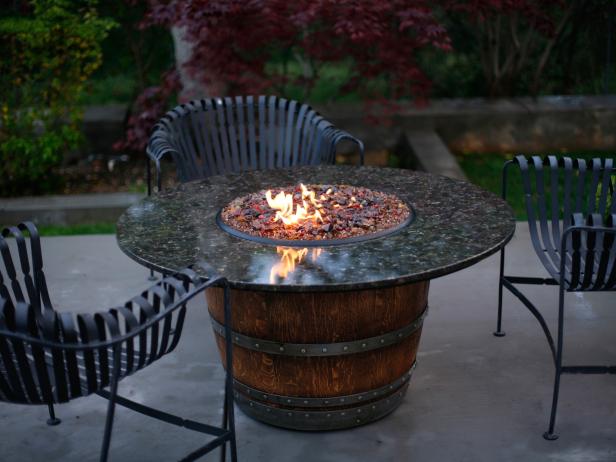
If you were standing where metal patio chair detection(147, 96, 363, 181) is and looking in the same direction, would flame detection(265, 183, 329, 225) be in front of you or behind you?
in front

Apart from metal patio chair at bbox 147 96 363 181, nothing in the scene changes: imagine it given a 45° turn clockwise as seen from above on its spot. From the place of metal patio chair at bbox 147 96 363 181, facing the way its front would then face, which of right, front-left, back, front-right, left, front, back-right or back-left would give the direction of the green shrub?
right

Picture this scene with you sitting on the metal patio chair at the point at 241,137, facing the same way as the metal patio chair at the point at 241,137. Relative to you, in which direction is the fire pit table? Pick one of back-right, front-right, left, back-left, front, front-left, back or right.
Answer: front

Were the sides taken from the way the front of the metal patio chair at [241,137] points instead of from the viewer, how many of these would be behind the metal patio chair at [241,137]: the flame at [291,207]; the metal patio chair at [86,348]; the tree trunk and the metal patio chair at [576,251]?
1

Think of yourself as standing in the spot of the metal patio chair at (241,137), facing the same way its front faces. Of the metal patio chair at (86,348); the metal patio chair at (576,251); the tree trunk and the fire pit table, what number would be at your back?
1

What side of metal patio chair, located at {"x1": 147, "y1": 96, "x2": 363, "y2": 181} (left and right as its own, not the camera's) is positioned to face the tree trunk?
back

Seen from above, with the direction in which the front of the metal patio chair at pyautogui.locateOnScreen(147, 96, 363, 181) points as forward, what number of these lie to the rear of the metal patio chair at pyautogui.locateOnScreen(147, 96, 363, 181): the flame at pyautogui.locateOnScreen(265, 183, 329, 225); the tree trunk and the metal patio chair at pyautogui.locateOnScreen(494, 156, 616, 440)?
1

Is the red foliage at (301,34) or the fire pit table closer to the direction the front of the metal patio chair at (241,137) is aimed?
the fire pit table

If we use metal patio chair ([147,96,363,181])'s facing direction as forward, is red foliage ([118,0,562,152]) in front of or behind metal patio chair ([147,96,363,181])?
behind

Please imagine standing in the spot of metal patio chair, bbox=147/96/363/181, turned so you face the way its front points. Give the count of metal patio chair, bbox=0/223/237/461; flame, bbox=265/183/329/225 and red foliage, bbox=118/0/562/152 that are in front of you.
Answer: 2

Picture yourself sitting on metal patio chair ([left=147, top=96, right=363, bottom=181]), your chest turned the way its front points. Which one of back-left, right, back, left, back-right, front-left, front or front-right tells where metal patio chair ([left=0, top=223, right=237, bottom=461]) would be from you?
front

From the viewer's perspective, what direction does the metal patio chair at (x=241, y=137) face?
toward the camera

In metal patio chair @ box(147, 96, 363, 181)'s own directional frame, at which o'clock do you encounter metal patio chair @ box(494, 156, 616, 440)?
metal patio chair @ box(494, 156, 616, 440) is roughly at 11 o'clock from metal patio chair @ box(147, 96, 363, 181).
